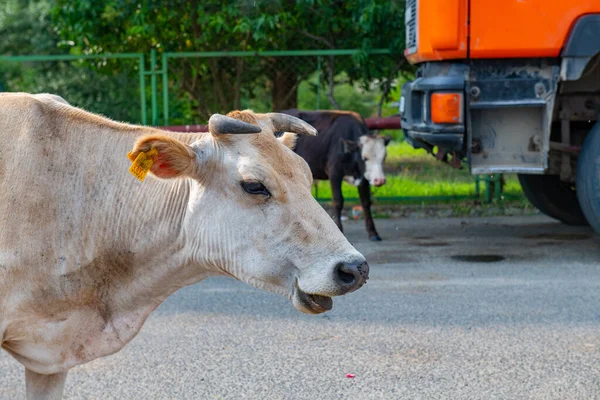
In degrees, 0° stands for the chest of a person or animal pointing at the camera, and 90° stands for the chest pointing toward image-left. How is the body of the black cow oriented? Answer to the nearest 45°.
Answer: approximately 315°

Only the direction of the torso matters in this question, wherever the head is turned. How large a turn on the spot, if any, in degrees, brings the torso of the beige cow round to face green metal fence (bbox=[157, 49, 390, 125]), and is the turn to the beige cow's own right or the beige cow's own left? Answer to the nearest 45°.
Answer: approximately 90° to the beige cow's own left

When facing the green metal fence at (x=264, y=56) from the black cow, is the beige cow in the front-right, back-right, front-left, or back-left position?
back-left

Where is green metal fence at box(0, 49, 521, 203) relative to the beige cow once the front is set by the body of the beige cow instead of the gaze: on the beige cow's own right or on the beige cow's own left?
on the beige cow's own left

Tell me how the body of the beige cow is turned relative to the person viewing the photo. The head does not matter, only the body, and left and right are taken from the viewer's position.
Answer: facing to the right of the viewer
